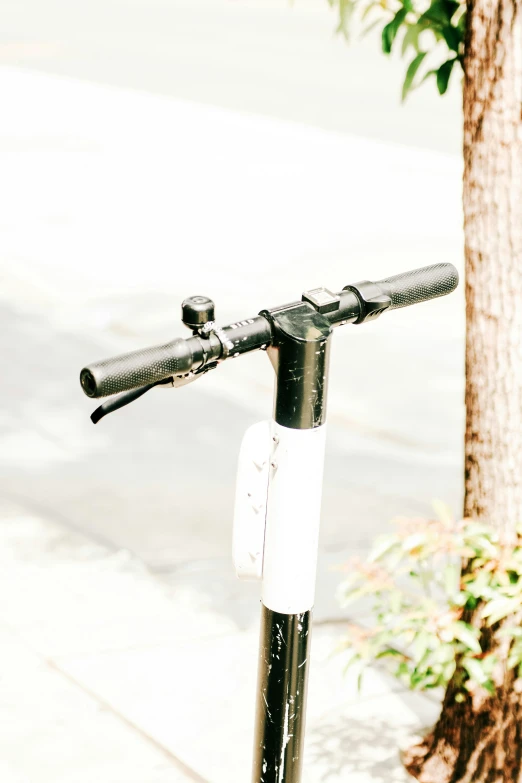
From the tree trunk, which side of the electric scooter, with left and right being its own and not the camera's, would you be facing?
right

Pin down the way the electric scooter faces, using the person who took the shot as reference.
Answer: facing away from the viewer and to the left of the viewer

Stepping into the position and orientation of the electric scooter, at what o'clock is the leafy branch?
The leafy branch is roughly at 2 o'clock from the electric scooter.
